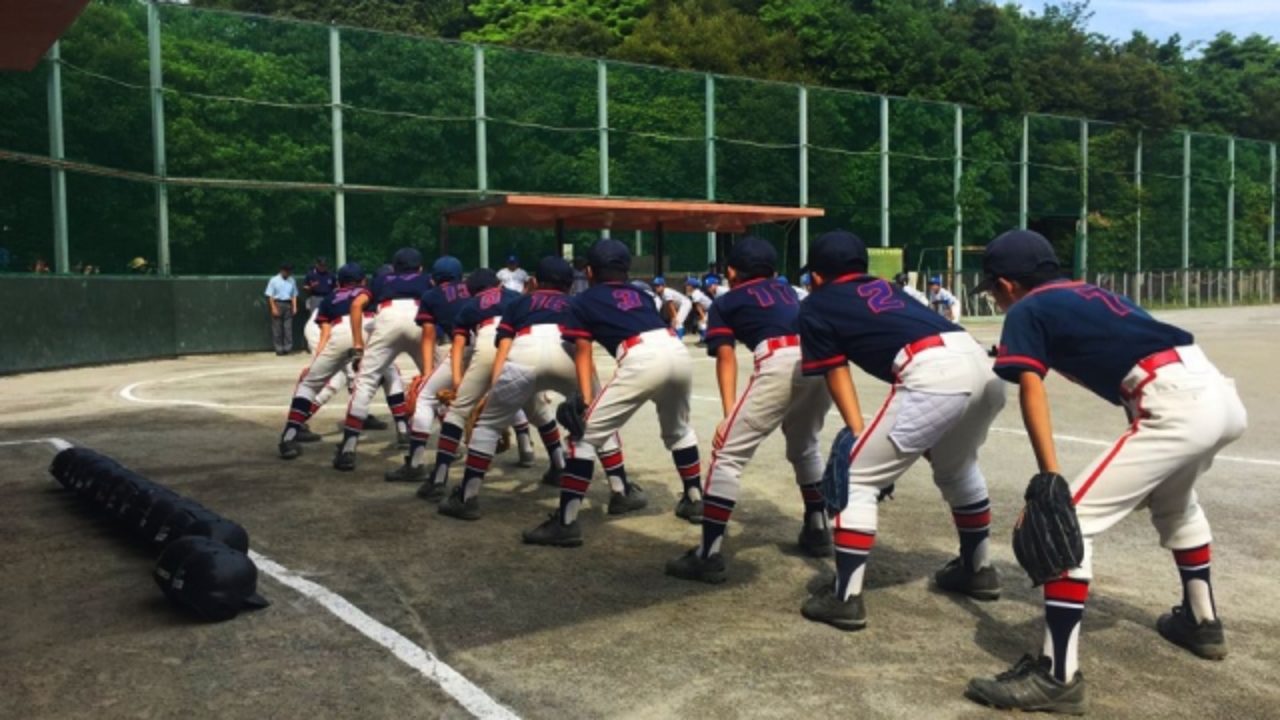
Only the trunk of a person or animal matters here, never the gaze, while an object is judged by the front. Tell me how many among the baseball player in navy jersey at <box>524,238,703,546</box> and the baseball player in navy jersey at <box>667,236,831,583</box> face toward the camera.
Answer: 0

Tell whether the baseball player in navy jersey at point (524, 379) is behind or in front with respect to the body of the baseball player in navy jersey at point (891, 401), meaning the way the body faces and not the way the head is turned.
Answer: in front

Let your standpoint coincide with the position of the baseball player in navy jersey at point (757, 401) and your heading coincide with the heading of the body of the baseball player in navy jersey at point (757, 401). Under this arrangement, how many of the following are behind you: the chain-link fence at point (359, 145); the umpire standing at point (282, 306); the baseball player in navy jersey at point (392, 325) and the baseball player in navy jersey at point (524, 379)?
0

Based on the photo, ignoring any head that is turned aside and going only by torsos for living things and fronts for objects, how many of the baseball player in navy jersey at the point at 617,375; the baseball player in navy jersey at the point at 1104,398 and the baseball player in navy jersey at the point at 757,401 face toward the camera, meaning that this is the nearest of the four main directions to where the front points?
0

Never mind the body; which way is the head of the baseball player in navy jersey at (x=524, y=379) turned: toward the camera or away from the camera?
away from the camera

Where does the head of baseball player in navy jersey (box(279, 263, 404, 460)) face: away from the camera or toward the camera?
away from the camera

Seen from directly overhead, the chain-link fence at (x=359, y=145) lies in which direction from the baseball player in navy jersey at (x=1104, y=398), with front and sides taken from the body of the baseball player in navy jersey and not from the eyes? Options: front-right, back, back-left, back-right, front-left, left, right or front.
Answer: front

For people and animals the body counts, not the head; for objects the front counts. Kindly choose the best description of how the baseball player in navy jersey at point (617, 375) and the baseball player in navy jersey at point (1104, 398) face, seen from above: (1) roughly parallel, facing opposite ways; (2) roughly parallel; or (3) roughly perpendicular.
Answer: roughly parallel

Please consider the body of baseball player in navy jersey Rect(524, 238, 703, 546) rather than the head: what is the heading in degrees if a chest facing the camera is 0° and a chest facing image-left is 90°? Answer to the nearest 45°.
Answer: approximately 135°

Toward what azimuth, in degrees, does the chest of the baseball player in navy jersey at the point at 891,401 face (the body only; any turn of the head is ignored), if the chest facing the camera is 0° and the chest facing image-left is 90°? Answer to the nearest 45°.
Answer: approximately 135°

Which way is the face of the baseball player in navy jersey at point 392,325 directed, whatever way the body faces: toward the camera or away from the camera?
away from the camera

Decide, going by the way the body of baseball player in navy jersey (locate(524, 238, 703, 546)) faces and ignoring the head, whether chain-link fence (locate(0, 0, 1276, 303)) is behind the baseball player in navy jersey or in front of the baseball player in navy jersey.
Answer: in front

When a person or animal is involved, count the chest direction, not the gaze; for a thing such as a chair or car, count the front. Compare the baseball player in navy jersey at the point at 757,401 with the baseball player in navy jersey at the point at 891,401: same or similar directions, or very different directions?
same or similar directions

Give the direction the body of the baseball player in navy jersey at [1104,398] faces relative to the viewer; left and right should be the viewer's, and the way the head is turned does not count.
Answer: facing away from the viewer and to the left of the viewer

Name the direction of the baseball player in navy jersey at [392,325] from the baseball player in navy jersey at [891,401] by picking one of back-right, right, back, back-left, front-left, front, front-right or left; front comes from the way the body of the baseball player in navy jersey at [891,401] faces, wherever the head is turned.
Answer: front
